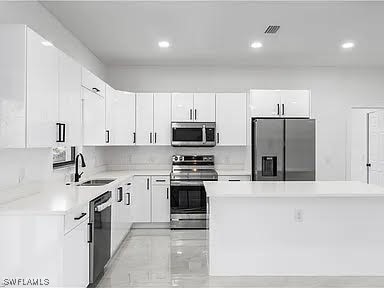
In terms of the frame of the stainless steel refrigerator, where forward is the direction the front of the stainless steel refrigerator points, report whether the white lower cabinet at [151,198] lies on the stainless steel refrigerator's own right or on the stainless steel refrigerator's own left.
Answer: on the stainless steel refrigerator's own right

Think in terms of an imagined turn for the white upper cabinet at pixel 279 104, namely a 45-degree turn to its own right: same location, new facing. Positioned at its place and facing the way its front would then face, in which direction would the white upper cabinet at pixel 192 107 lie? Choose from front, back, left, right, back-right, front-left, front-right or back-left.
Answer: front-right

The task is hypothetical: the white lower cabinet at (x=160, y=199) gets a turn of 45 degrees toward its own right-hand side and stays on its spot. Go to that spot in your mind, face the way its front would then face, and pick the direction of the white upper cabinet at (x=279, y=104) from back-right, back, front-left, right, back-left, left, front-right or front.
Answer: back-left

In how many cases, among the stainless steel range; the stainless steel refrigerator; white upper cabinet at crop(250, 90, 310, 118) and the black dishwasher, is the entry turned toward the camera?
3

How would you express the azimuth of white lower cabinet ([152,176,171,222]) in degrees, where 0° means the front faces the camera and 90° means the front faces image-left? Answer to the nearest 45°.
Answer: approximately 0°

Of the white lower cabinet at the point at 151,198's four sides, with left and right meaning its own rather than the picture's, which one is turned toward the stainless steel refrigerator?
left

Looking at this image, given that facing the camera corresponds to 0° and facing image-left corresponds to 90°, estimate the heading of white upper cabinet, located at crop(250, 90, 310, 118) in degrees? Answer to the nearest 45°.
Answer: approximately 0°

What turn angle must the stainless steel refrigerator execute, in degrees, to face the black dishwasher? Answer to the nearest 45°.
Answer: approximately 45° to its right
